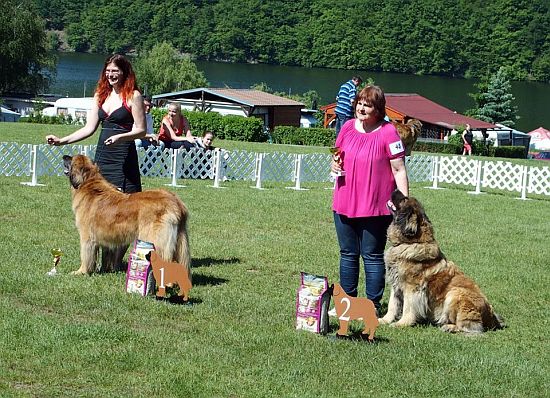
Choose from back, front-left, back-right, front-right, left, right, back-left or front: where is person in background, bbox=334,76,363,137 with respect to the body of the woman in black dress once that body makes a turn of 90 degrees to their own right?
right

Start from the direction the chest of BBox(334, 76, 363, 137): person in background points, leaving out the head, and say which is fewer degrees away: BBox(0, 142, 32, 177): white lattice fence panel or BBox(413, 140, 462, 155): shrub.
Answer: the shrub

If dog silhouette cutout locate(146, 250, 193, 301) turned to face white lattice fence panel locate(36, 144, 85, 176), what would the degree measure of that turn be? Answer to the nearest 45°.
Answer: approximately 90° to its right

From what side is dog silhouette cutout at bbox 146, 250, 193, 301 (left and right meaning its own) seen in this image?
left

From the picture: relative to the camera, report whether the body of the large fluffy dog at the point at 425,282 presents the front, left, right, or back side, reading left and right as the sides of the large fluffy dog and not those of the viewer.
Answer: left

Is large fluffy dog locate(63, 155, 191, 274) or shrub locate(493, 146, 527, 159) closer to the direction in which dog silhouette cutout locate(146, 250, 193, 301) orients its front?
the large fluffy dog

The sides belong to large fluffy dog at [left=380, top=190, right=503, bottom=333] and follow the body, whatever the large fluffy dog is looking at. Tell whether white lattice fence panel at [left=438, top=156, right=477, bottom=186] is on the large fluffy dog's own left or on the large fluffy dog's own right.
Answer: on the large fluffy dog's own right

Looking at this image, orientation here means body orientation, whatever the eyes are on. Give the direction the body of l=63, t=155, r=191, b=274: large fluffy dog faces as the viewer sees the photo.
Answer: to the viewer's left

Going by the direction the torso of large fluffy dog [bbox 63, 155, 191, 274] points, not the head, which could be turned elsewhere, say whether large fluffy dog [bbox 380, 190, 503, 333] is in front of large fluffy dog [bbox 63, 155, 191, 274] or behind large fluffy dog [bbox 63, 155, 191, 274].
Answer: behind

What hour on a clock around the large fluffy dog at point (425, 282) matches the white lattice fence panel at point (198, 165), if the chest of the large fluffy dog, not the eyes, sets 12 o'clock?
The white lattice fence panel is roughly at 2 o'clock from the large fluffy dog.

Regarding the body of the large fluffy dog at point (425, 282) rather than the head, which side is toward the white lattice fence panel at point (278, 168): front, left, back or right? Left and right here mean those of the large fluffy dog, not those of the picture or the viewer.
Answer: right

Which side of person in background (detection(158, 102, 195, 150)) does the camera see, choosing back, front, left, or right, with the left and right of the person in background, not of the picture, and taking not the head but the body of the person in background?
front

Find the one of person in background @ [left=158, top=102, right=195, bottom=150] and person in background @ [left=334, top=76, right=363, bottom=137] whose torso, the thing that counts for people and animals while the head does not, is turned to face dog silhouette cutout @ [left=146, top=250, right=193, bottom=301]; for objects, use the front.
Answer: person in background @ [left=158, top=102, right=195, bottom=150]

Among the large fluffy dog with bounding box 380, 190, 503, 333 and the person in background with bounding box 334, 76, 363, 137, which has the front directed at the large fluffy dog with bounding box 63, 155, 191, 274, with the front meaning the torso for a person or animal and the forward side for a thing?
the large fluffy dog with bounding box 380, 190, 503, 333
